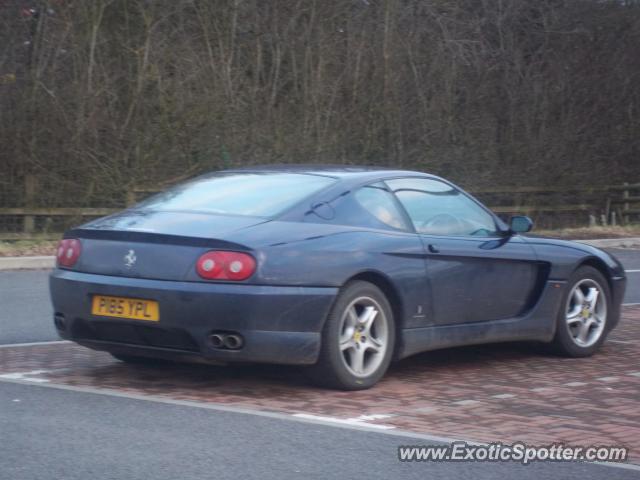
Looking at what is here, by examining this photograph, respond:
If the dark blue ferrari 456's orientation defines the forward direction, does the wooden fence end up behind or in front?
in front

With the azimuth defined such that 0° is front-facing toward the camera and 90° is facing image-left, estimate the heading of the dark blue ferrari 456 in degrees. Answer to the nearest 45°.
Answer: approximately 225°
